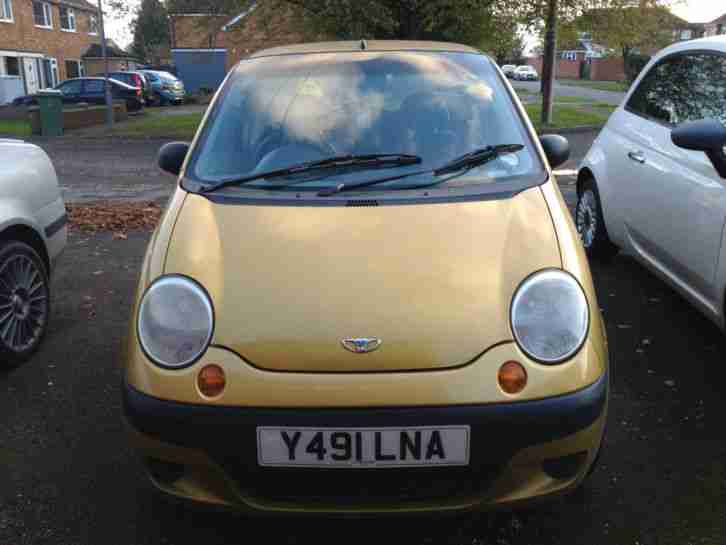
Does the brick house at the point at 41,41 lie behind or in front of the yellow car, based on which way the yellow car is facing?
behind

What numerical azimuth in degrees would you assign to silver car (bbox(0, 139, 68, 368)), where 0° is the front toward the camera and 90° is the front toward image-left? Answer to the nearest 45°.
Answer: approximately 45°

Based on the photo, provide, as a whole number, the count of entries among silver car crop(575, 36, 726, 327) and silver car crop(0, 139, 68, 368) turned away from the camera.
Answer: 0

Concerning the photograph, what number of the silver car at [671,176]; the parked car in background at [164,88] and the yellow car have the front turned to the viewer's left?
0

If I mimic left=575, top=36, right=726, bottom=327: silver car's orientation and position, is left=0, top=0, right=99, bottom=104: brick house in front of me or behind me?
behind

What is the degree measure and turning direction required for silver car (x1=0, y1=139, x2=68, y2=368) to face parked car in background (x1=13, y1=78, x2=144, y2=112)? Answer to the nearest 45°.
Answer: approximately 135° to its right

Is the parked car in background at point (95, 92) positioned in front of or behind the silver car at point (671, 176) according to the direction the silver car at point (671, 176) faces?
behind

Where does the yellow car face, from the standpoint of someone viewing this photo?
facing the viewer

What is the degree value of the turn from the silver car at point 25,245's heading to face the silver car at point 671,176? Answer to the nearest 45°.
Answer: approximately 135° to its left

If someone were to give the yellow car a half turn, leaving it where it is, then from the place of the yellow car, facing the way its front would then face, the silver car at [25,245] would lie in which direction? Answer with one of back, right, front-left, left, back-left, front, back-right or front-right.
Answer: front-left

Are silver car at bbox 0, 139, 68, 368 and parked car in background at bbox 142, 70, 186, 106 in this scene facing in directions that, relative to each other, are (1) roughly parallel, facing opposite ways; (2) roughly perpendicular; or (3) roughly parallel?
roughly perpendicular

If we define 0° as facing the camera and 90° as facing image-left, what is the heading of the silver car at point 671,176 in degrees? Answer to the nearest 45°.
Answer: approximately 315°

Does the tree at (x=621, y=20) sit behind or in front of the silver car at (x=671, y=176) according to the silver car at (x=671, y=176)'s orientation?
behind

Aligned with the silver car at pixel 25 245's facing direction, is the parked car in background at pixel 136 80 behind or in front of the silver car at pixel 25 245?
behind

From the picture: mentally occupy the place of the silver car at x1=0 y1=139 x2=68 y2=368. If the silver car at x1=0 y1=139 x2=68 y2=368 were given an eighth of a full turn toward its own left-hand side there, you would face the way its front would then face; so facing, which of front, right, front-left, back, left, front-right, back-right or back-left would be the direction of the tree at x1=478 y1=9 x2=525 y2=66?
back-left

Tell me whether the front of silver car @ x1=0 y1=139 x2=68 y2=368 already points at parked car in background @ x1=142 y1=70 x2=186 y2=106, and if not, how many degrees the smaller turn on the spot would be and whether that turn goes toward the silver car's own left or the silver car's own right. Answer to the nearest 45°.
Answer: approximately 135° to the silver car's own right

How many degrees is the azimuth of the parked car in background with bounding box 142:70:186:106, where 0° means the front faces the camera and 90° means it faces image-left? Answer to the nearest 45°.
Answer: approximately 315°

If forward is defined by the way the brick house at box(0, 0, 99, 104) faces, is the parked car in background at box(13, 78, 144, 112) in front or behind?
in front
